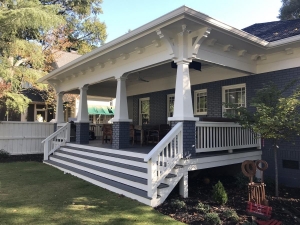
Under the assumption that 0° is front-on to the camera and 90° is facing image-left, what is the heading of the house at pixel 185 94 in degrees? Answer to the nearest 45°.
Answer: approximately 45°

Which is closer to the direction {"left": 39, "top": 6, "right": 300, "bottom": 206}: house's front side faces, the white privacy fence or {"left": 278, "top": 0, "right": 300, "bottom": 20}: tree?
the white privacy fence

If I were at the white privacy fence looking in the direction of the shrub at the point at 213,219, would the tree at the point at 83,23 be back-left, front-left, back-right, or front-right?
back-left

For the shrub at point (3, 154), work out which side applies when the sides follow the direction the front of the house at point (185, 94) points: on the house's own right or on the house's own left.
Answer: on the house's own right

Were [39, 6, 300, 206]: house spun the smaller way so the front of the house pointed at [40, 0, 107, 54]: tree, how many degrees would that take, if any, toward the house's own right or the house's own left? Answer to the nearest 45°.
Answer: approximately 90° to the house's own right

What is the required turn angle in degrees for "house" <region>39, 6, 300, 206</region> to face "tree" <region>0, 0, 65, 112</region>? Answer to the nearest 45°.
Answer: approximately 90° to its right
